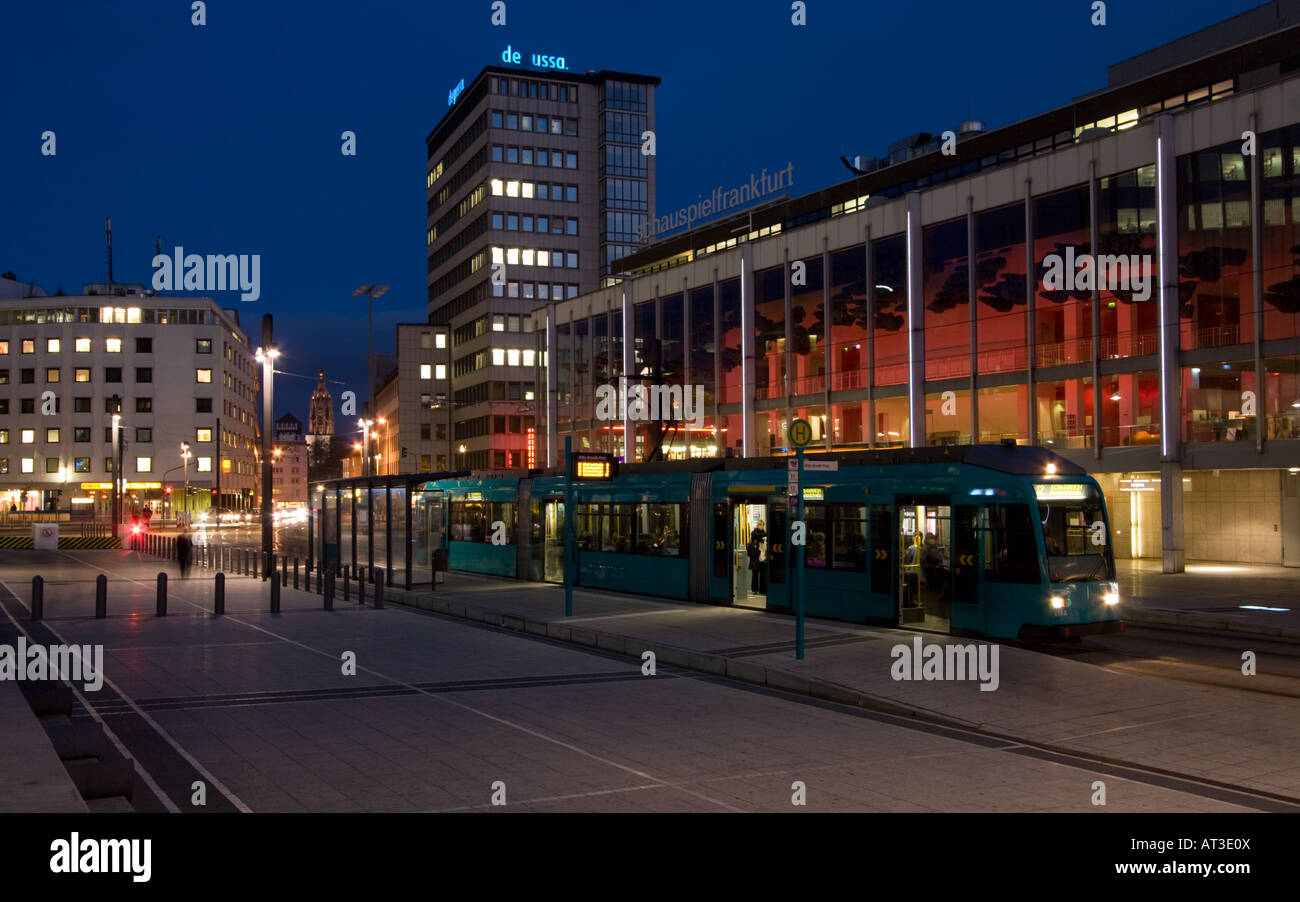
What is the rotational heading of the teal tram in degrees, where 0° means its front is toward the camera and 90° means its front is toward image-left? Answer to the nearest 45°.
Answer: approximately 315°

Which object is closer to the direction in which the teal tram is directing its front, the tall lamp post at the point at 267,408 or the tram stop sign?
the tram stop sign

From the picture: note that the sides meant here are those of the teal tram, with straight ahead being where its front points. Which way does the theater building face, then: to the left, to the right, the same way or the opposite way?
to the right

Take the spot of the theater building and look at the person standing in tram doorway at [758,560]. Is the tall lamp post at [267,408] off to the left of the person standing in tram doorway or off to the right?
right

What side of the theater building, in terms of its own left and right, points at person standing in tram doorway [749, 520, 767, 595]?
front

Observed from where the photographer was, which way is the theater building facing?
facing the viewer and to the left of the viewer

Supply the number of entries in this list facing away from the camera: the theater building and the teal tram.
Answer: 0

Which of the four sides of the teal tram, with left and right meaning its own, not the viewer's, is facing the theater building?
left

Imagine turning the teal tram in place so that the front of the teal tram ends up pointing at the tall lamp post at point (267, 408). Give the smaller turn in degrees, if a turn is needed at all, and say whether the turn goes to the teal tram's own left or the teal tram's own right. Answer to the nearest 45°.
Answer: approximately 180°
